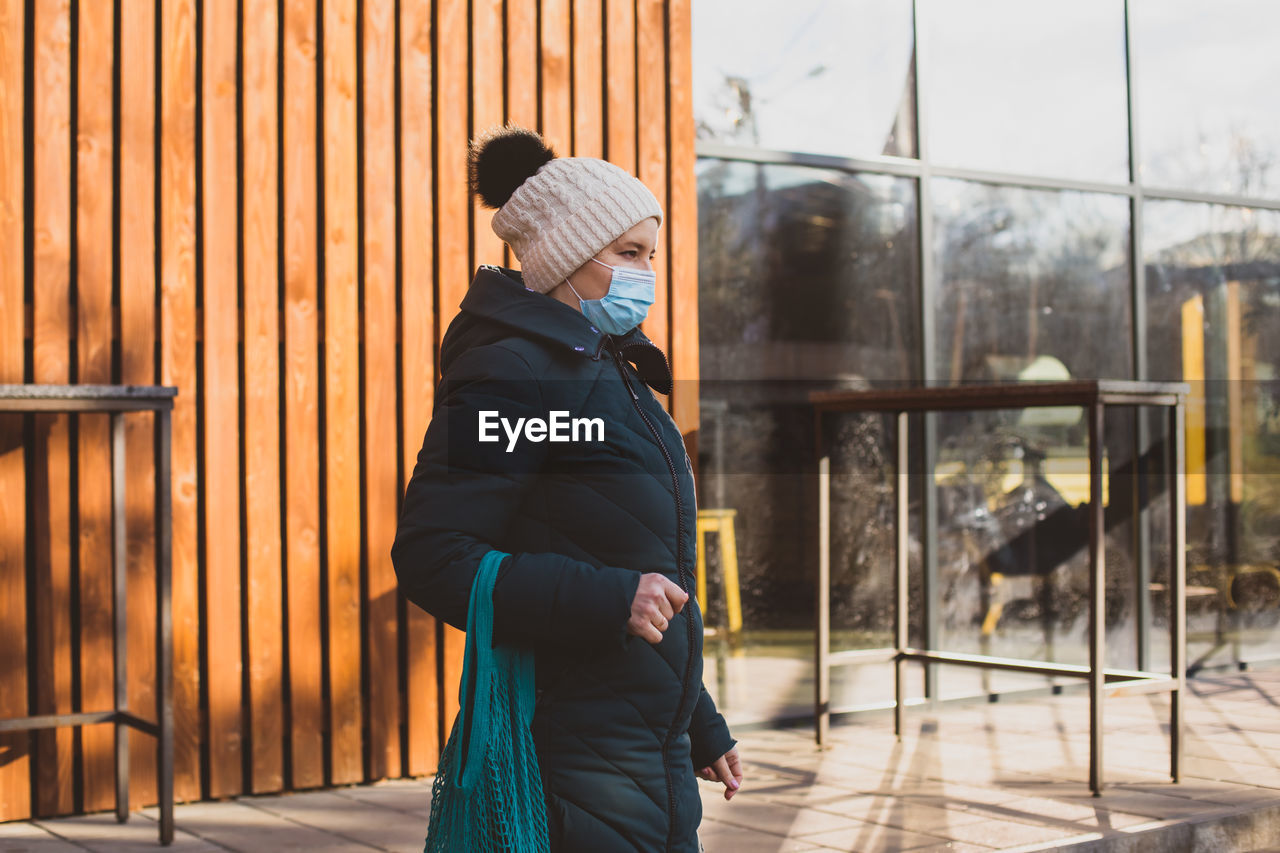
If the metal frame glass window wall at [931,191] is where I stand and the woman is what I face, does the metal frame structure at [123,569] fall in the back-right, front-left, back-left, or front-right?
front-right

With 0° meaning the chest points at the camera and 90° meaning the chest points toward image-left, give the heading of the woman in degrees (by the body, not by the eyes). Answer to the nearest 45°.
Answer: approximately 270°

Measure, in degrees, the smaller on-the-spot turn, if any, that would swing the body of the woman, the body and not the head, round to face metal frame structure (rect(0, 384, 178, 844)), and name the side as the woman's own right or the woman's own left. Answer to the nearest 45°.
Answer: approximately 135° to the woman's own left

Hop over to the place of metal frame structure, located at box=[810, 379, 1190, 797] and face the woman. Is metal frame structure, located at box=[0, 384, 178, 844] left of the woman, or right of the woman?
right

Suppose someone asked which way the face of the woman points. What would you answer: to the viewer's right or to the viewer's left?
to the viewer's right

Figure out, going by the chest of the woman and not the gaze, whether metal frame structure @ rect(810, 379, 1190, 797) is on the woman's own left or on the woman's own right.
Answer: on the woman's own left

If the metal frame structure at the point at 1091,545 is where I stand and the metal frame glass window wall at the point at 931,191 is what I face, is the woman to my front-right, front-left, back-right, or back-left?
back-left

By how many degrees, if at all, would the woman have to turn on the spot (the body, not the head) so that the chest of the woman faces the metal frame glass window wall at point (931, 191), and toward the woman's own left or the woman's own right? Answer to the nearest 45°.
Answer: approximately 90° to the woman's own left
